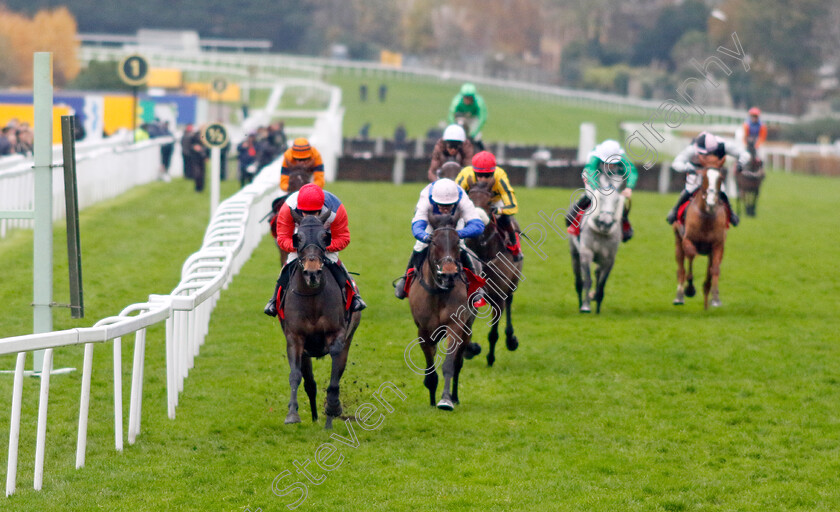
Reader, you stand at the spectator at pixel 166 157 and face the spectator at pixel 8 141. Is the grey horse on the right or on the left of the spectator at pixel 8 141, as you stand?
left

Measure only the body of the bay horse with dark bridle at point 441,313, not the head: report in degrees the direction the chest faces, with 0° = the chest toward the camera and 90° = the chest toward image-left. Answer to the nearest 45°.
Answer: approximately 0°

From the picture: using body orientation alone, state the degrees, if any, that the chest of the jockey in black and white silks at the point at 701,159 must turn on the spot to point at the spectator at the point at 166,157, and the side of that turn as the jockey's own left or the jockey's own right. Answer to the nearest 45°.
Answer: approximately 135° to the jockey's own right

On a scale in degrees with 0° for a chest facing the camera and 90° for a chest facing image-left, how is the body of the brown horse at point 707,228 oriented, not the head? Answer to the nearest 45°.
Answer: approximately 0°
